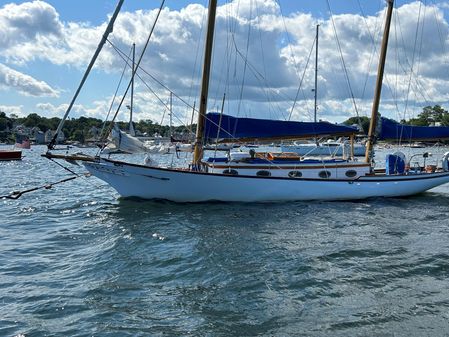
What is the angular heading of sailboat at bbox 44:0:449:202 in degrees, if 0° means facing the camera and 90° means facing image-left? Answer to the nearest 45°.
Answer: approximately 90°
